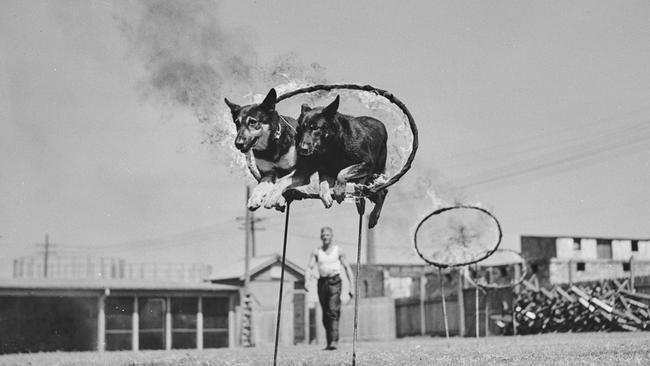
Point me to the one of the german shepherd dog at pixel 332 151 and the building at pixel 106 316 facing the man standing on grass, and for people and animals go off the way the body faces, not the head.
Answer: the building

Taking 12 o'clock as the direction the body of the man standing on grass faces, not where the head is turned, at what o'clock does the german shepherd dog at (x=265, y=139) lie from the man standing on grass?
The german shepherd dog is roughly at 12 o'clock from the man standing on grass.

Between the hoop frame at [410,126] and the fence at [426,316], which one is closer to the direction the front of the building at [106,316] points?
the hoop frame

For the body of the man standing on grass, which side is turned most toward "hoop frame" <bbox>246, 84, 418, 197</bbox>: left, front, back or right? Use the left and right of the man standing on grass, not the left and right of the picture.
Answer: front

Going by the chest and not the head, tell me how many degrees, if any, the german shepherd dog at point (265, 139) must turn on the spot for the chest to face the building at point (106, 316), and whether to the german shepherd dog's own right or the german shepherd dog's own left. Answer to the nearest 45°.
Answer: approximately 135° to the german shepherd dog's own right

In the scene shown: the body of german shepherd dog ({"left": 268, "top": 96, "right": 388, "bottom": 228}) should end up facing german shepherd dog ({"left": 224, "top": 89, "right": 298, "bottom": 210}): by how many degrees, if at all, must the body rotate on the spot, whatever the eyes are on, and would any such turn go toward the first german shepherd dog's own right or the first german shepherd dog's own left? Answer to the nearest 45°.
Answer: approximately 45° to the first german shepherd dog's own right

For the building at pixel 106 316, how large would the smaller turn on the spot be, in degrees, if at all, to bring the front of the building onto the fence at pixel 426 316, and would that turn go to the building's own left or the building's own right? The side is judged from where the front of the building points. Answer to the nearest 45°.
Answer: approximately 45° to the building's own left

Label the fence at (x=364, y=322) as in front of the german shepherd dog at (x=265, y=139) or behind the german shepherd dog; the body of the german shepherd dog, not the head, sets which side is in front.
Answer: behind

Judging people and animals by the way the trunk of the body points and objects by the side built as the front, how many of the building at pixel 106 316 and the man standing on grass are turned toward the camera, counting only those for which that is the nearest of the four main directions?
2
